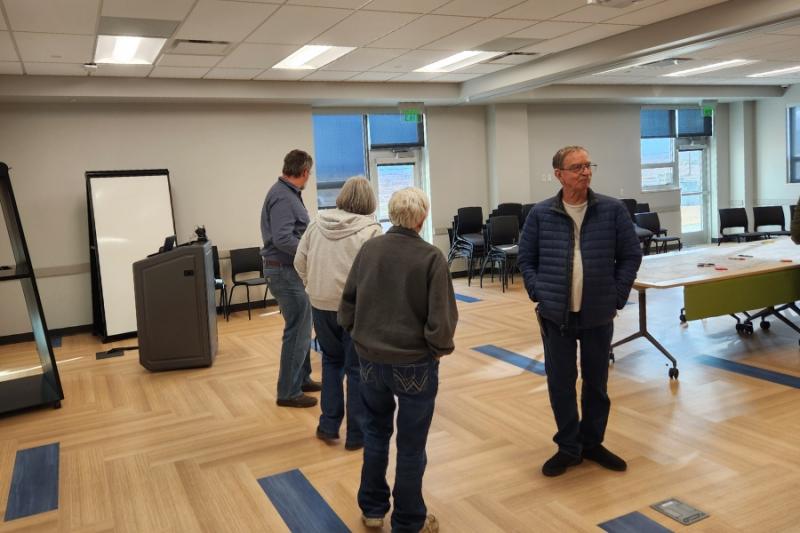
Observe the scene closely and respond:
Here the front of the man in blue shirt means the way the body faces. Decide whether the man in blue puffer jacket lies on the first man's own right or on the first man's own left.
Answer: on the first man's own right

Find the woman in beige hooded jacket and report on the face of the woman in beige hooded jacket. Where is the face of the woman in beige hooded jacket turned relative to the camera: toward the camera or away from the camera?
away from the camera

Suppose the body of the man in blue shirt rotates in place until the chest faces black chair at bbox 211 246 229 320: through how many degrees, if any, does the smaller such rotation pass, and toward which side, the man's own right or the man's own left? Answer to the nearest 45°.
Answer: approximately 90° to the man's own left

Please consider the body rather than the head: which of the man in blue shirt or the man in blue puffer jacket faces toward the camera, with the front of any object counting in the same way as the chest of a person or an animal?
the man in blue puffer jacket

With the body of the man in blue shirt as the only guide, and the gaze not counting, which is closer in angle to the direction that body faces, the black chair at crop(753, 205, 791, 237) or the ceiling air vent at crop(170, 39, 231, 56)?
the black chair

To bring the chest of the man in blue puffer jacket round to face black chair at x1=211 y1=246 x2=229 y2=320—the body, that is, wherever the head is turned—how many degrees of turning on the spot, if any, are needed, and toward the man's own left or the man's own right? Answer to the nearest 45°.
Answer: approximately 135° to the man's own right

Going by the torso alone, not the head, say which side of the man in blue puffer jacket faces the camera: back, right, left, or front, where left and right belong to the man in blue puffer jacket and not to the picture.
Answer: front

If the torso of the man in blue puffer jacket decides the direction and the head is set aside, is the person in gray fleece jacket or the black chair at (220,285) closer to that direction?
the person in gray fleece jacket
